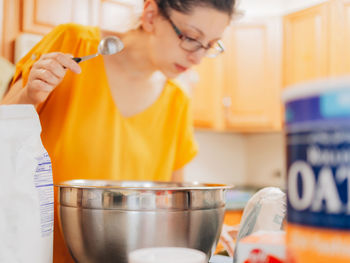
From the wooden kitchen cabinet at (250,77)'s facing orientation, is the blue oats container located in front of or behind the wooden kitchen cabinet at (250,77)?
in front

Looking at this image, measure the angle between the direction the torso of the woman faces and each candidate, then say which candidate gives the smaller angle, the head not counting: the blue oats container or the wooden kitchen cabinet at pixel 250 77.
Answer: the blue oats container

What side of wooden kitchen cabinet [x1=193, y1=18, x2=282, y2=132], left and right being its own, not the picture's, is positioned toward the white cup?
front

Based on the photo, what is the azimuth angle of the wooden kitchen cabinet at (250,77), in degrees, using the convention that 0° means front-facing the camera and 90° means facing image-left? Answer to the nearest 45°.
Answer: approximately 0°

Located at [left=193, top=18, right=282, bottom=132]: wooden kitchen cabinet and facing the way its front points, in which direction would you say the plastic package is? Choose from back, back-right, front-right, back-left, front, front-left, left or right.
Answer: front

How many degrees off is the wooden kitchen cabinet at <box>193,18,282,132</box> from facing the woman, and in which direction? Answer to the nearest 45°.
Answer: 0° — it already faces them

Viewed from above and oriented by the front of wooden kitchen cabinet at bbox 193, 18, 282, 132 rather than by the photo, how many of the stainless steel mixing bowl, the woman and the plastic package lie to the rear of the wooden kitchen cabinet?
0

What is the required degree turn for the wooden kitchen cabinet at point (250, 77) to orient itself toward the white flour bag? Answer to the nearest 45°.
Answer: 0° — it already faces it

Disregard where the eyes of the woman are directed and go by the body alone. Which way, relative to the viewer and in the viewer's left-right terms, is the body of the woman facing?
facing the viewer and to the right of the viewer

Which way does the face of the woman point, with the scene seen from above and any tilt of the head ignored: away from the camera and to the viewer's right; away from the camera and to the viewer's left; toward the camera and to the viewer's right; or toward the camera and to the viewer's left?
toward the camera and to the viewer's right

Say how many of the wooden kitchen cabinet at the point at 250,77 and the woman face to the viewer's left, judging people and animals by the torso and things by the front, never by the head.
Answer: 0
